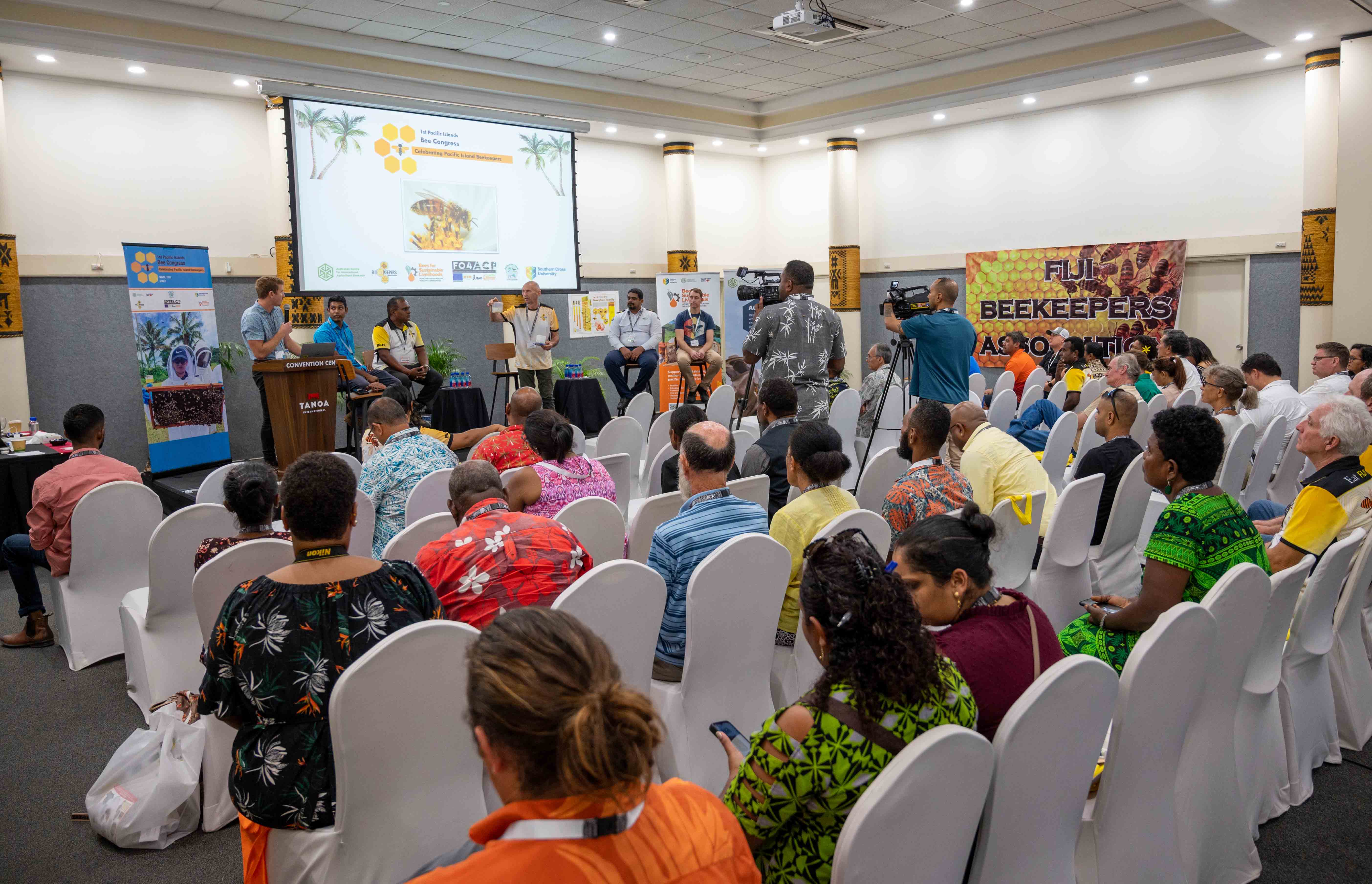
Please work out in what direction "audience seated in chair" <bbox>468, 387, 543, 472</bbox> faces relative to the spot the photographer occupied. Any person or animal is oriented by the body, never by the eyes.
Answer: facing away from the viewer

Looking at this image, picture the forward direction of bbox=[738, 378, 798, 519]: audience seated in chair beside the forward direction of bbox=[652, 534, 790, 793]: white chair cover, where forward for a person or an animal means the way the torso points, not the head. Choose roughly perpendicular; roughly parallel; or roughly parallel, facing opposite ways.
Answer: roughly parallel

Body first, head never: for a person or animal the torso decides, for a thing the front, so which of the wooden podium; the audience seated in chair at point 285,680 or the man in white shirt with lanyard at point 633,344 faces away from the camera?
the audience seated in chair

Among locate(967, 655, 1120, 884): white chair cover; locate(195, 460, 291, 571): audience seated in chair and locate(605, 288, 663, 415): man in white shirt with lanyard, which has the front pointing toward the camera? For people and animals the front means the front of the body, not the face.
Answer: the man in white shirt with lanyard

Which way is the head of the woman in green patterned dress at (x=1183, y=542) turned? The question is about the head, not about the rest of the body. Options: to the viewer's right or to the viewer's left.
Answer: to the viewer's left

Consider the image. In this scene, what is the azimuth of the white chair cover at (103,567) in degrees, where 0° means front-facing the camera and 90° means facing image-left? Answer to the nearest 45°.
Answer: approximately 135°

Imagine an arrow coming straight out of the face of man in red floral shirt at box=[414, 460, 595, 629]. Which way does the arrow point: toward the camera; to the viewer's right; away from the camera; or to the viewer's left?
away from the camera

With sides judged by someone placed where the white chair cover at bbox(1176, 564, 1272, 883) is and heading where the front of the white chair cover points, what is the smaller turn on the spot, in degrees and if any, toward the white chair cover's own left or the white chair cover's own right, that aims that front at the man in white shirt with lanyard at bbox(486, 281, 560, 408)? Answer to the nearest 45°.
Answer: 0° — it already faces them

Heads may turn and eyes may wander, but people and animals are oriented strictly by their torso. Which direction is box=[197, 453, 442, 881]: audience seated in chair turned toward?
away from the camera

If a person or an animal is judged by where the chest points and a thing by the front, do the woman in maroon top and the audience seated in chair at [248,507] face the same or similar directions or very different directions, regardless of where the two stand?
same or similar directions

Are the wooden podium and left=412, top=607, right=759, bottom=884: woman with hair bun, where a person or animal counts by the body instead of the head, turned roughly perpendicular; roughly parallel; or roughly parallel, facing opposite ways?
roughly parallel, facing opposite ways

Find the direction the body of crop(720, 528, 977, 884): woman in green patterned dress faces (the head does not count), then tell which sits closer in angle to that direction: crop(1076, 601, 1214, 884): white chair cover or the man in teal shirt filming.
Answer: the man in teal shirt filming

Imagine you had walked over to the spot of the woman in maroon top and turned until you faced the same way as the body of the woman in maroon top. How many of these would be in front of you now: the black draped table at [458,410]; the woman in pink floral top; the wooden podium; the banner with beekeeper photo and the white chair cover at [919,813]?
4

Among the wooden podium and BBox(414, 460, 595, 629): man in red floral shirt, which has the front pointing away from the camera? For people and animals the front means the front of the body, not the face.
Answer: the man in red floral shirt

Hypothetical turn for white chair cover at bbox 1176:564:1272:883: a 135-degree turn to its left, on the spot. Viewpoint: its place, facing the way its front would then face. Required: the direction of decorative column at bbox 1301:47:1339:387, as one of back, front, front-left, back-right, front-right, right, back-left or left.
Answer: back

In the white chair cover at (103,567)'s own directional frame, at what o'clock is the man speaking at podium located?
The man speaking at podium is roughly at 2 o'clock from the white chair cover.

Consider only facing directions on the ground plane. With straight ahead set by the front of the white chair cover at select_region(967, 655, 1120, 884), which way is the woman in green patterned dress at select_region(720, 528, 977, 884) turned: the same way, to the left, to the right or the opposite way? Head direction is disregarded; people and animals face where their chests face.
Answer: the same way

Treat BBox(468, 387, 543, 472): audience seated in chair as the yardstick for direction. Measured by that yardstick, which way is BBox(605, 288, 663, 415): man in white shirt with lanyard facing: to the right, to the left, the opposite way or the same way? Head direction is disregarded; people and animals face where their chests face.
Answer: the opposite way

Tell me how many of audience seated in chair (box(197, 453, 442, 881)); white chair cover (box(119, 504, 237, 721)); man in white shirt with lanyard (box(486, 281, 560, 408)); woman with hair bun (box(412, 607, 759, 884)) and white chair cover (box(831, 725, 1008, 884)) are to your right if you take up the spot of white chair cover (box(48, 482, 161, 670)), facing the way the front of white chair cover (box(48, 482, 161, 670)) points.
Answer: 1

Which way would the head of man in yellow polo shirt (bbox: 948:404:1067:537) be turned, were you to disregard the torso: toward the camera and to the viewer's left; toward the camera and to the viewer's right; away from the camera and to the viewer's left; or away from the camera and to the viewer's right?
away from the camera and to the viewer's left
